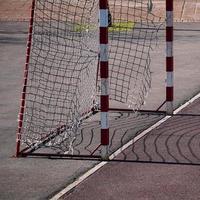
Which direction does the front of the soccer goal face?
to the viewer's right
